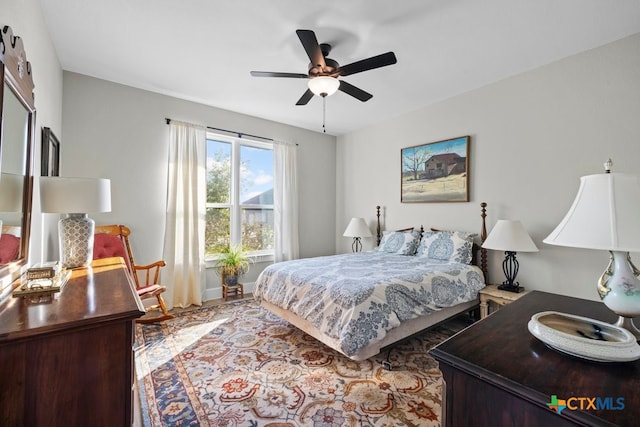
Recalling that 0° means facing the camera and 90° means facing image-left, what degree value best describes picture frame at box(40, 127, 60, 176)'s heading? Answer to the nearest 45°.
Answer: approximately 270°

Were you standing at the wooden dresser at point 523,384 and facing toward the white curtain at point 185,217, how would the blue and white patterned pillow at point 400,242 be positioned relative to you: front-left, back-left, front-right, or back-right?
front-right

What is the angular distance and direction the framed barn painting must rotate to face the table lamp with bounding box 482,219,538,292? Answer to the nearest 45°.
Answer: approximately 90° to its left

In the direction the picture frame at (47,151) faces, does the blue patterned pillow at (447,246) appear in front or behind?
in front

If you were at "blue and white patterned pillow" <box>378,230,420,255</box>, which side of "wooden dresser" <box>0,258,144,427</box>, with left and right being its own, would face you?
front

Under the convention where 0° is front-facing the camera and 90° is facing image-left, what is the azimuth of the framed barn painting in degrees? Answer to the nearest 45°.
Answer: approximately 45°

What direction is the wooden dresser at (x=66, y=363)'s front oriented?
to the viewer's right

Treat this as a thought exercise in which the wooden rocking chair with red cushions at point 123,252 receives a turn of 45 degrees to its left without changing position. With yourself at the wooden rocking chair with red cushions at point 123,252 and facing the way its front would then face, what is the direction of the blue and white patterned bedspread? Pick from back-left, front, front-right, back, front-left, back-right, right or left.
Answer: front-right

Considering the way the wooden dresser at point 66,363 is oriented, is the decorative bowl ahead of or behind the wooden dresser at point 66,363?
ahead

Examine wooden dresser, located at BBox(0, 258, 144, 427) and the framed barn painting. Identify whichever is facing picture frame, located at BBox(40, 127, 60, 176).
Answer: the framed barn painting

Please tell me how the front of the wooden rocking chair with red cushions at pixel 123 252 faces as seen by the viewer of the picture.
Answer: facing the viewer and to the right of the viewer

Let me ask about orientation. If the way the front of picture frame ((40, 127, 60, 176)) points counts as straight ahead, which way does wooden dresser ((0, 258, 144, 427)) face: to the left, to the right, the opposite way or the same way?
the same way

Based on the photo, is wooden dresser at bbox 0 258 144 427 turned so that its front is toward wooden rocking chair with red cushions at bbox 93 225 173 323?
no

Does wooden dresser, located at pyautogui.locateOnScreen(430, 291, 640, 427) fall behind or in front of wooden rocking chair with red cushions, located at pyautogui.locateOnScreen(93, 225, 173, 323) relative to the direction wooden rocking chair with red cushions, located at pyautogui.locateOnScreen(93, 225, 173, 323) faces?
in front

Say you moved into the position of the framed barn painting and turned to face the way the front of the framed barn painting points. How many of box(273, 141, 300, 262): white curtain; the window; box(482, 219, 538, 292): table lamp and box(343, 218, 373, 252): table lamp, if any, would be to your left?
1

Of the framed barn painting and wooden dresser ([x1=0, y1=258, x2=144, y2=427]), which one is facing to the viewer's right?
the wooden dresser

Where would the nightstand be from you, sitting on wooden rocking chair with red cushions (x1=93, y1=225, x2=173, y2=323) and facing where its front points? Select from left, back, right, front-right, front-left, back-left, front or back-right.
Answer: front

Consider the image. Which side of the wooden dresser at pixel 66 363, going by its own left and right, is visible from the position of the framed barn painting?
front
